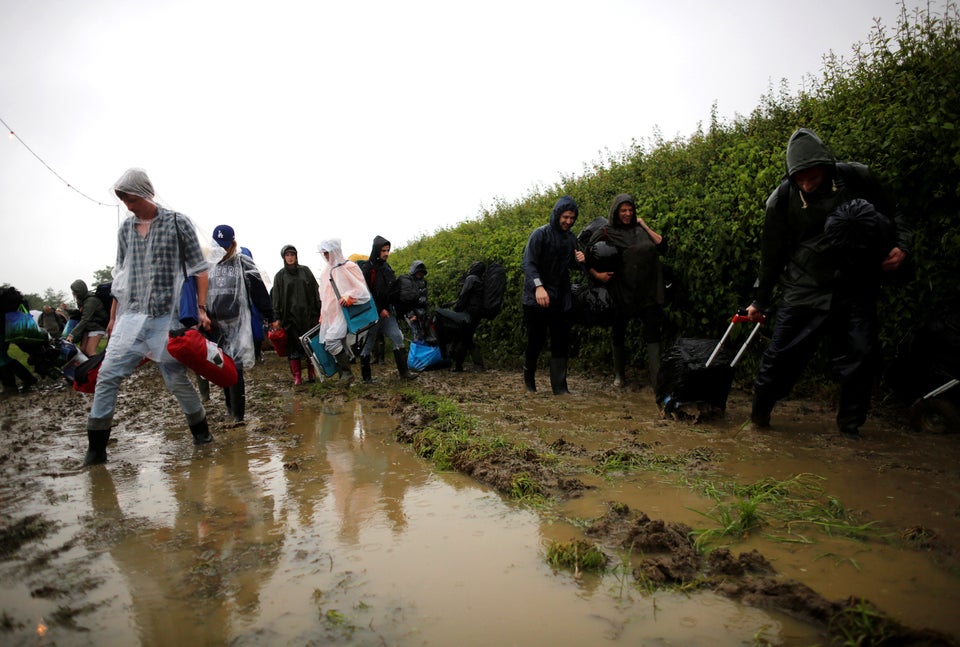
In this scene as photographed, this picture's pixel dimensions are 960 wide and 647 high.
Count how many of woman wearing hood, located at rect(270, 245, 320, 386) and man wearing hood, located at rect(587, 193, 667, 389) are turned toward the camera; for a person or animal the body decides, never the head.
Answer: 2

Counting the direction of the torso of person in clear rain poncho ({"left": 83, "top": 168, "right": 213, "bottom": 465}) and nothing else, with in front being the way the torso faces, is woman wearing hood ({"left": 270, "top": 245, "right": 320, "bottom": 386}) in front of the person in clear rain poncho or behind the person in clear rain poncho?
behind

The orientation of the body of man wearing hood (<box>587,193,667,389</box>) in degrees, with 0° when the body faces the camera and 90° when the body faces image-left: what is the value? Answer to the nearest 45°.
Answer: approximately 0°

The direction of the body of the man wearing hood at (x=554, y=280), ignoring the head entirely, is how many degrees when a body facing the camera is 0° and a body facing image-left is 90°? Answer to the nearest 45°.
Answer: approximately 315°

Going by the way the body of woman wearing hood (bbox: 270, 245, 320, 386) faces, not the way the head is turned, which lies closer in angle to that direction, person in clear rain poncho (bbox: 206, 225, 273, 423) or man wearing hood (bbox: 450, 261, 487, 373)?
the person in clear rain poncho

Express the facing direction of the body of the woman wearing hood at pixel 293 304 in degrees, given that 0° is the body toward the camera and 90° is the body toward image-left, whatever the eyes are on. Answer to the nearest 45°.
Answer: approximately 0°

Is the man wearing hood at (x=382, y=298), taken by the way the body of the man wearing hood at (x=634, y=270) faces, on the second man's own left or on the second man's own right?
on the second man's own right

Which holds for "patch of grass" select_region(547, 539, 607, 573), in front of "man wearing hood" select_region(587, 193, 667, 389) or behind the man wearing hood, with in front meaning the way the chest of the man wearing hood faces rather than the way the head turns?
in front

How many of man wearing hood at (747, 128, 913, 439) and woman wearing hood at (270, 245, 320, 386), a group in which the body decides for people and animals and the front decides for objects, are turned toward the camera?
2

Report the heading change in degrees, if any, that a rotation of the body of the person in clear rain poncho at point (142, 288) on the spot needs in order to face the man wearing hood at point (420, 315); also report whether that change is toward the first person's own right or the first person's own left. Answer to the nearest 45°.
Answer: approximately 180°

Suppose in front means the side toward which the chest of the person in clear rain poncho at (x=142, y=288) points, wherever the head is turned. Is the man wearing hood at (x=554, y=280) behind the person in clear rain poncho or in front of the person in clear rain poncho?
behind
